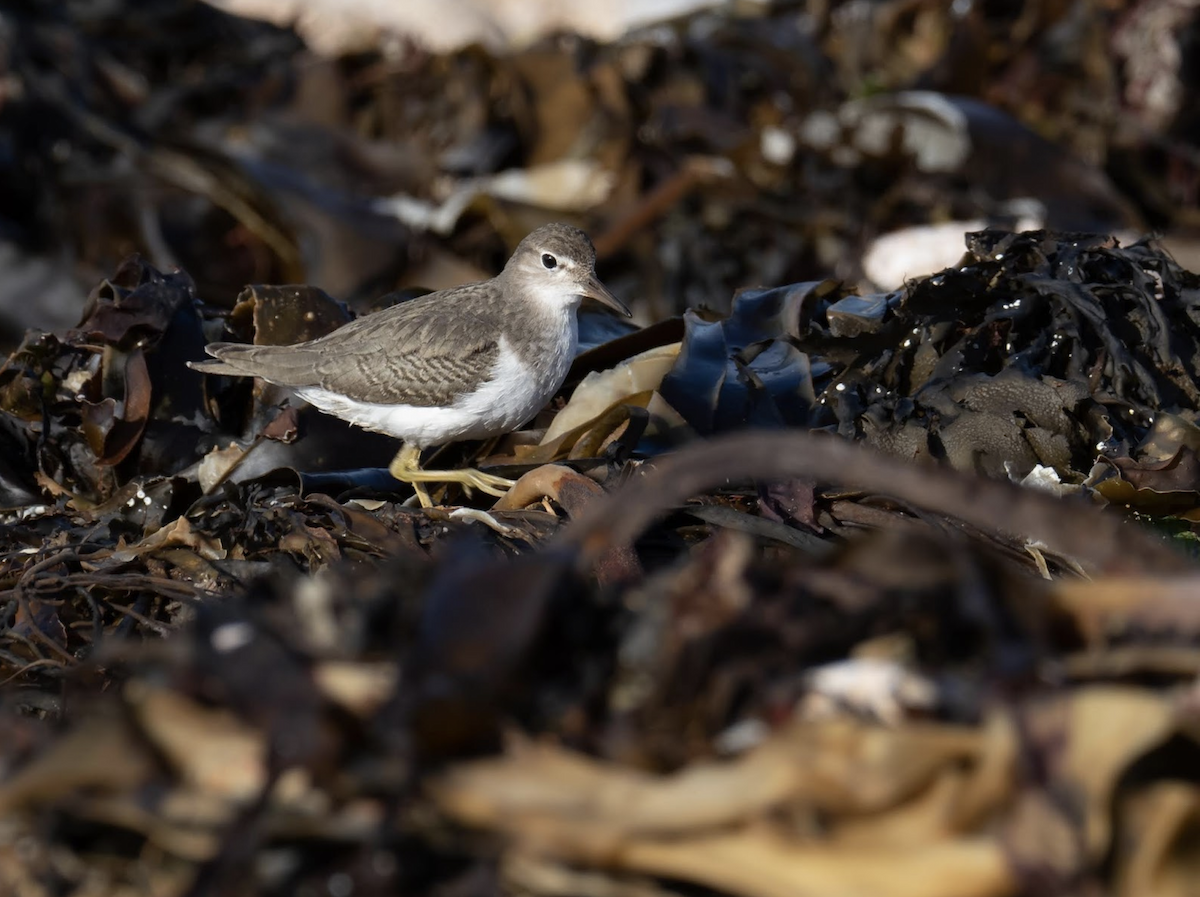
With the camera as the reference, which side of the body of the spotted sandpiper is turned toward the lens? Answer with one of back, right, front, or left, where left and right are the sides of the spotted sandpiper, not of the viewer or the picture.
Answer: right
